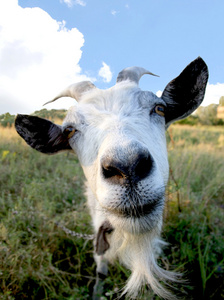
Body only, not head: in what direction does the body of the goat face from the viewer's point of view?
toward the camera
